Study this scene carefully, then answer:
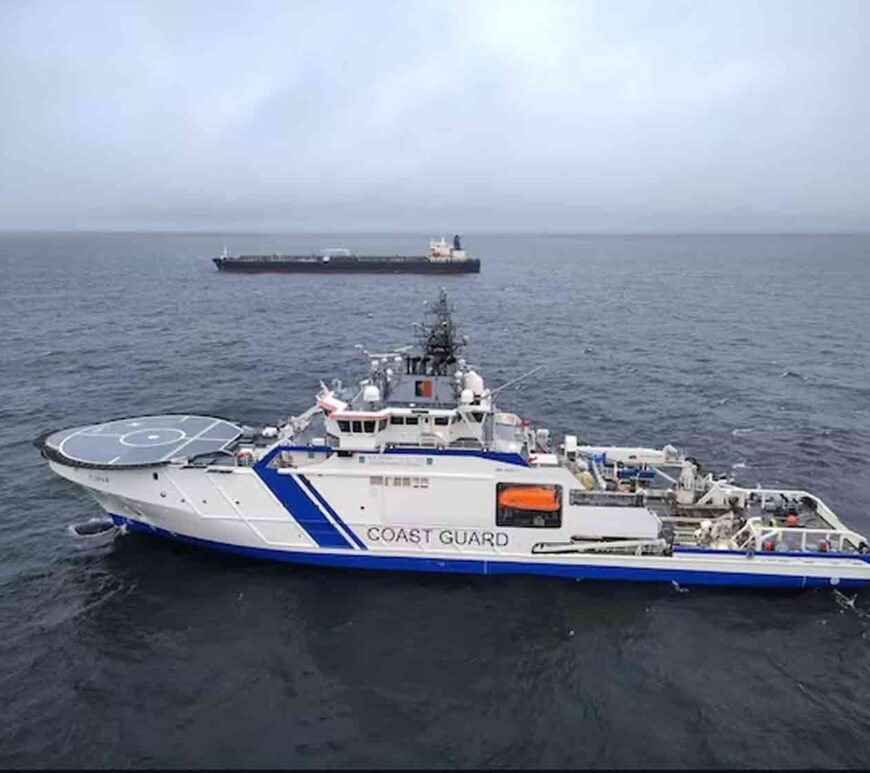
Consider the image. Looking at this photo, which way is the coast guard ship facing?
to the viewer's left
